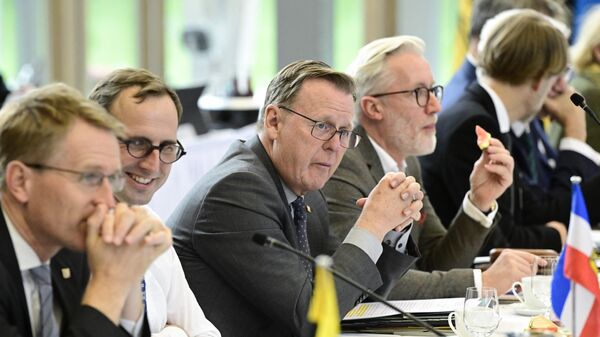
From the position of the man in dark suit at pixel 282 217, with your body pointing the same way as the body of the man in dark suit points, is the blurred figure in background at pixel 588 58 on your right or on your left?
on your left

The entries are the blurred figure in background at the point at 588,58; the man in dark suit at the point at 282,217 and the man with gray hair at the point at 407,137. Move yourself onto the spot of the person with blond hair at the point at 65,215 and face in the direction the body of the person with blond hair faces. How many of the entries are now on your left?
3

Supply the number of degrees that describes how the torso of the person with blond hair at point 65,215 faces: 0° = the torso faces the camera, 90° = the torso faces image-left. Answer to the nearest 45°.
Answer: approximately 315°

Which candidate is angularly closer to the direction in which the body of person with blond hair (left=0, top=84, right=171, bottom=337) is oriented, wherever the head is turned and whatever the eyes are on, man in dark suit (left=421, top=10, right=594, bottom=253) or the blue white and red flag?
the blue white and red flag

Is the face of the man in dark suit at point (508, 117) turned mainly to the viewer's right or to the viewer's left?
to the viewer's right

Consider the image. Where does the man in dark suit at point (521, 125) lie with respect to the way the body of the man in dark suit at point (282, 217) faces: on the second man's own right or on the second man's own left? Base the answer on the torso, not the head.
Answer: on the second man's own left

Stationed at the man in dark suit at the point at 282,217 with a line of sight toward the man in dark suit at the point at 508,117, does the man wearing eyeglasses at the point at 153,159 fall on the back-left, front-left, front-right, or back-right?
back-left

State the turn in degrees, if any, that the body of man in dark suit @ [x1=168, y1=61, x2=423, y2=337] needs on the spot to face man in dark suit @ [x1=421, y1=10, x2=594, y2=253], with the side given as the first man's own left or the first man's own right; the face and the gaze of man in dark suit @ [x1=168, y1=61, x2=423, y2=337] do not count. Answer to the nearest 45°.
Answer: approximately 90° to the first man's own left

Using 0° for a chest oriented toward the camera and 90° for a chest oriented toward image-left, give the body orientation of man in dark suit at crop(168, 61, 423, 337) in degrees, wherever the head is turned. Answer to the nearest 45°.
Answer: approximately 315°

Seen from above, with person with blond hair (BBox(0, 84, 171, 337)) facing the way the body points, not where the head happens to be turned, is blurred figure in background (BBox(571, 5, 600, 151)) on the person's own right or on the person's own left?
on the person's own left

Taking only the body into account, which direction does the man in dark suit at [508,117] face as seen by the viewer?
to the viewer's right
